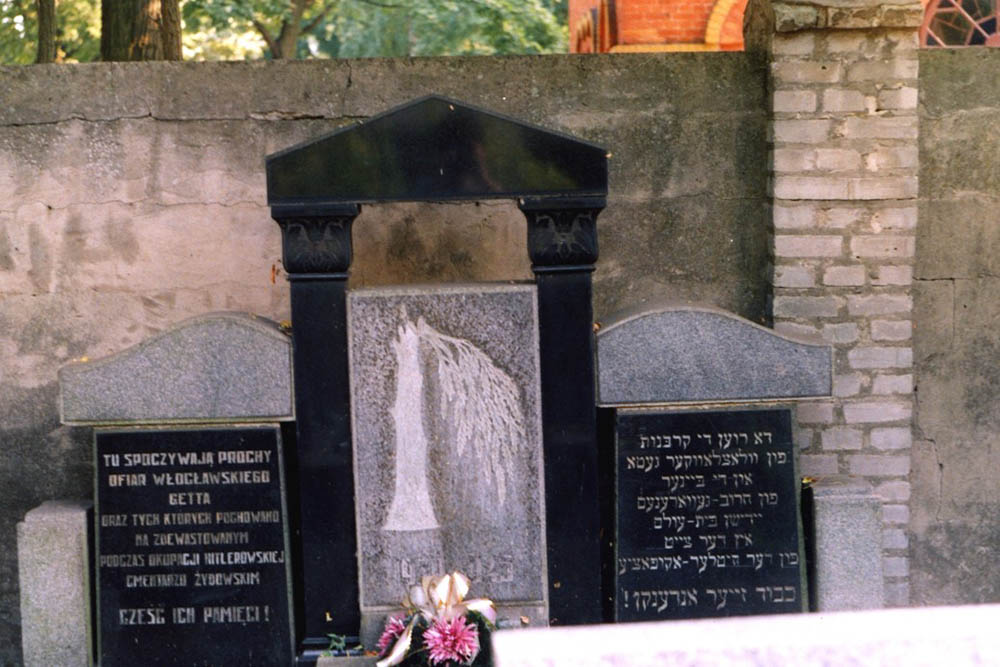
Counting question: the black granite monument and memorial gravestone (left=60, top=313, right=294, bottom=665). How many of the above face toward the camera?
2

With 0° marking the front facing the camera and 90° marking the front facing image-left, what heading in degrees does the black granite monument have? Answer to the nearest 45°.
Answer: approximately 0°

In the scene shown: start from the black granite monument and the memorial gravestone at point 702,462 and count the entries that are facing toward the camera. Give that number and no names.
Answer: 2

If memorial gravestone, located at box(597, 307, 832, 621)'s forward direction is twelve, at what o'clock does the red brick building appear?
The red brick building is roughly at 6 o'clock from the memorial gravestone.

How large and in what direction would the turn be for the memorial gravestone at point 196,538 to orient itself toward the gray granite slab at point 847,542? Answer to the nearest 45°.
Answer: approximately 90° to its left

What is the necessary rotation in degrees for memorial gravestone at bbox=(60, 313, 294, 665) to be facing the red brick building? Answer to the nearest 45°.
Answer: approximately 135° to its left

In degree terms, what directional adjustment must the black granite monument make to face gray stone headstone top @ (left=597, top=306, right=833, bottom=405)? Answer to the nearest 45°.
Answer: approximately 90° to its left

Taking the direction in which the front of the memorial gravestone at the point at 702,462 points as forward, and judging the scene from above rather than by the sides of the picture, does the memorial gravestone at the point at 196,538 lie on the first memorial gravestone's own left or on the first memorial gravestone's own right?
on the first memorial gravestone's own right

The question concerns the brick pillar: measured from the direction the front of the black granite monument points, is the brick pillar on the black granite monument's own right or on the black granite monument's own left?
on the black granite monument's own left

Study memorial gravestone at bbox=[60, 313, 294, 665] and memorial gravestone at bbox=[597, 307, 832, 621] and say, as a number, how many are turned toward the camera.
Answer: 2
